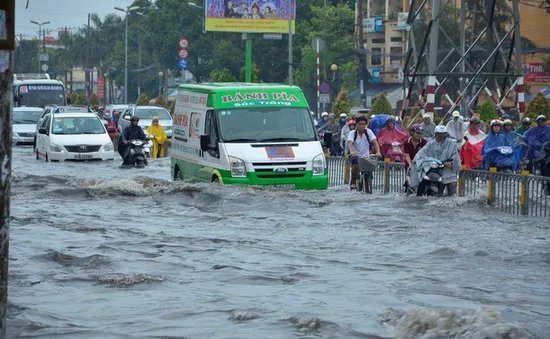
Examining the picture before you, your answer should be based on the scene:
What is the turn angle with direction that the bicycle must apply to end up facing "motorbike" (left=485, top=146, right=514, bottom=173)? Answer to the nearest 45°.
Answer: approximately 90° to its left

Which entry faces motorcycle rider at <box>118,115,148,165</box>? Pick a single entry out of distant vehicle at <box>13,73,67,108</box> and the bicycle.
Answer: the distant vehicle

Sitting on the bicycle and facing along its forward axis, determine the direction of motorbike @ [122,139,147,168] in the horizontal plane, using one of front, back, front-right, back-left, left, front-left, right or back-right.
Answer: back-right

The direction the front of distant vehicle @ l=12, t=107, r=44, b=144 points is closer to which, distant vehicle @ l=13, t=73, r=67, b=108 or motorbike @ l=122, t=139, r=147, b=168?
the motorbike

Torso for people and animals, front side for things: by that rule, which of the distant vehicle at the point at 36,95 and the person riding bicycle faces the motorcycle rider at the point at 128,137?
the distant vehicle

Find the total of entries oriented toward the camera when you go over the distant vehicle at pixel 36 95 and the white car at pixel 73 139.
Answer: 2

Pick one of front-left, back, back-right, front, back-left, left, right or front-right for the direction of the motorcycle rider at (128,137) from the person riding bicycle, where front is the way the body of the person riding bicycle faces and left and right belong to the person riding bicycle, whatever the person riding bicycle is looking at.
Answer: back-right

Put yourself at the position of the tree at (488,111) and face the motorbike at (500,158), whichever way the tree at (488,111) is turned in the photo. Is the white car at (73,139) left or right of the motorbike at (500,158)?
right

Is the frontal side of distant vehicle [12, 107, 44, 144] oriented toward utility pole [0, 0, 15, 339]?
yes

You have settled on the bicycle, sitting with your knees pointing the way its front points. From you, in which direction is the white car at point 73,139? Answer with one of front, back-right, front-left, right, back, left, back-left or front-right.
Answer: back-right
